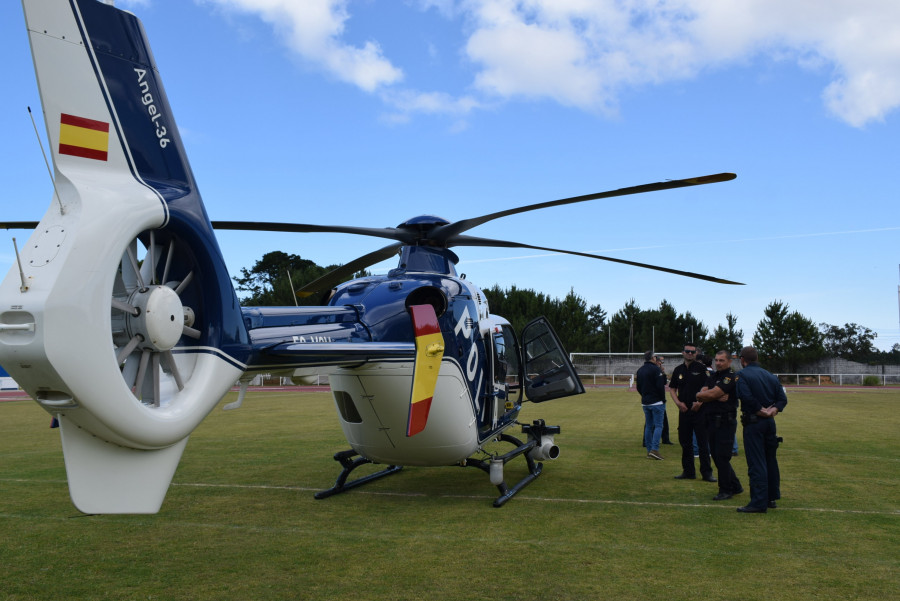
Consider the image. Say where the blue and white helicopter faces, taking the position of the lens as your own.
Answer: facing away from the viewer and to the right of the viewer

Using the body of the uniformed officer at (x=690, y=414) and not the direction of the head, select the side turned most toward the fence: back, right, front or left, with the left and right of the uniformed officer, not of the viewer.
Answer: back

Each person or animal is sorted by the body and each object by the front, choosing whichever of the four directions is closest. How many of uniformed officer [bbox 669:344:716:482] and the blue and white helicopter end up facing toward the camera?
1

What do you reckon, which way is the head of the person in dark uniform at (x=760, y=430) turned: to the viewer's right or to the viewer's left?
to the viewer's left

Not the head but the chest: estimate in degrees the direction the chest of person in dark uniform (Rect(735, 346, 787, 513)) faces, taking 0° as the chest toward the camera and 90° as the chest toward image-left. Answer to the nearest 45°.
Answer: approximately 135°

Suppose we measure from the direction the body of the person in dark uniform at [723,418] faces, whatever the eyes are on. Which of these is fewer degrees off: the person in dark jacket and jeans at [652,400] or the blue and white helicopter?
the blue and white helicopter

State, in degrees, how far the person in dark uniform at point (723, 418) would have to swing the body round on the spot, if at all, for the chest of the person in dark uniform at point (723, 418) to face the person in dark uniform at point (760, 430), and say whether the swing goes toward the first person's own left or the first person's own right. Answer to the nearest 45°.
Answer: approximately 90° to the first person's own left
